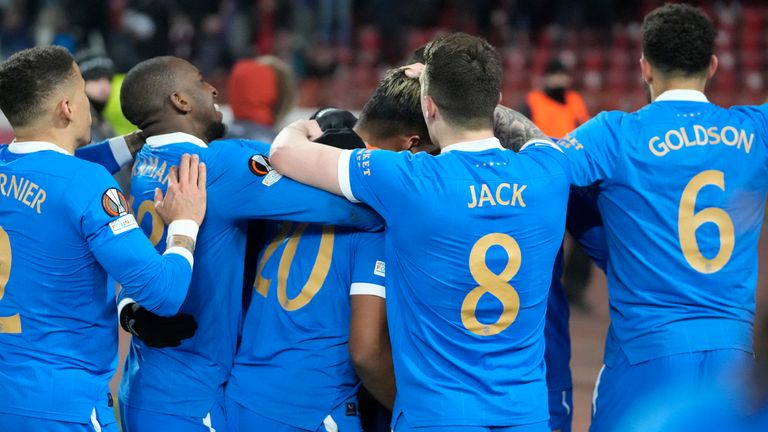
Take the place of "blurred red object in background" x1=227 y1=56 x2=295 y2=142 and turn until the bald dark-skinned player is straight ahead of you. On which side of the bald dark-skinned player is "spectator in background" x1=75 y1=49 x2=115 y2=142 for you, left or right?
right

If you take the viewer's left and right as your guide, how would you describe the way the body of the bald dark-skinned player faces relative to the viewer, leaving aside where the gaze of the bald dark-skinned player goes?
facing away from the viewer and to the right of the viewer

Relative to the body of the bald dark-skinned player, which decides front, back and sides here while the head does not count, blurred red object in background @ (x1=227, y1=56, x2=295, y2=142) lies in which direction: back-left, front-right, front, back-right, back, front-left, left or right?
front-left

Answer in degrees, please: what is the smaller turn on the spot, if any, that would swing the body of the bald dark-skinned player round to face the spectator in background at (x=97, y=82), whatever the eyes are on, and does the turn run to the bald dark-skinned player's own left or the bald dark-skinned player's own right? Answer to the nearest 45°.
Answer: approximately 45° to the bald dark-skinned player's own left

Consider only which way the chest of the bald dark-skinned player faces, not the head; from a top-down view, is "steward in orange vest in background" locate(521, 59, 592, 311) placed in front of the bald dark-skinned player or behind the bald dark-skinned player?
in front
